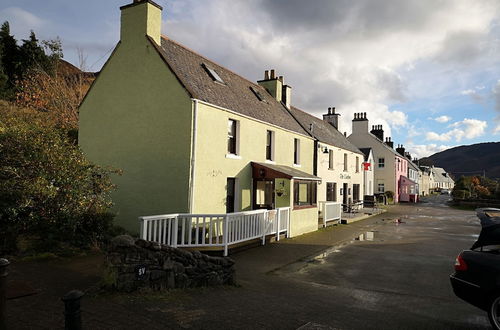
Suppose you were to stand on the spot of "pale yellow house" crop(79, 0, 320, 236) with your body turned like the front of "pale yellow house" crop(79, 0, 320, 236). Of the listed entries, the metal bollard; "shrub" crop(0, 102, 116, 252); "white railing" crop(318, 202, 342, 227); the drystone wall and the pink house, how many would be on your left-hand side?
2

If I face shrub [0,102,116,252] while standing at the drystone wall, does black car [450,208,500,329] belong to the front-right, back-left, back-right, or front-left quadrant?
back-right

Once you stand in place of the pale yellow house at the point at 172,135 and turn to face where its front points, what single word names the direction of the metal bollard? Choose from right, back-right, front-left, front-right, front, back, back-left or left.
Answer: front-right

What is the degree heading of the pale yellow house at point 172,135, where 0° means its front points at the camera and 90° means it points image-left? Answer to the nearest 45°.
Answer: approximately 315°

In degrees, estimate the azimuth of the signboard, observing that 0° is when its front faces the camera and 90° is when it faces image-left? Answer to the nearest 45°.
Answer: approximately 0°

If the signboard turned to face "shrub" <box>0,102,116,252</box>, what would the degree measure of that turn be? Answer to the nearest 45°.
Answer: approximately 135° to its right

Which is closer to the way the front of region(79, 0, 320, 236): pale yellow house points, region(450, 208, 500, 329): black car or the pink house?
the black car

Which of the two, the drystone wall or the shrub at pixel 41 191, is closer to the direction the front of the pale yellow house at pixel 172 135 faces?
the drystone wall
